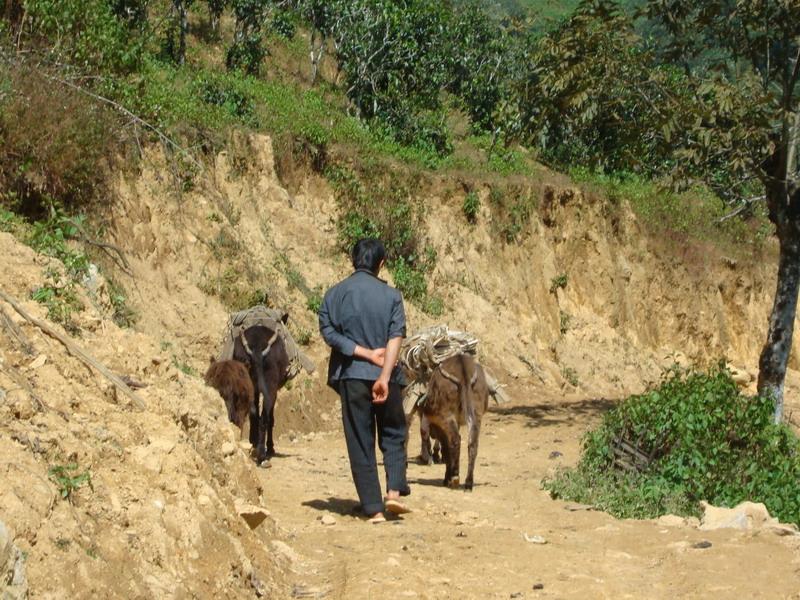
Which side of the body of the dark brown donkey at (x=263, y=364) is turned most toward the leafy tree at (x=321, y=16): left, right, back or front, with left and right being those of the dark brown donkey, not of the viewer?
front

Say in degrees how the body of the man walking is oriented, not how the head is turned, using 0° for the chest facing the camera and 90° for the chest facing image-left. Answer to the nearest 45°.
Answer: approximately 180°

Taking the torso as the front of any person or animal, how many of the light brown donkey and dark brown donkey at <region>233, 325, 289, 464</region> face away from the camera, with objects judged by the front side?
2

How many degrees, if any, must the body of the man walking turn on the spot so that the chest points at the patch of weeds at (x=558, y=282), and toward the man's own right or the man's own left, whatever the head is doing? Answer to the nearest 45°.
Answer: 0° — they already face it

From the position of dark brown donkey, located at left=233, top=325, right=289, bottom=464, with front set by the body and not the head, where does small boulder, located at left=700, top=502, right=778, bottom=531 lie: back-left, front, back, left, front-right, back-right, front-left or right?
back-right

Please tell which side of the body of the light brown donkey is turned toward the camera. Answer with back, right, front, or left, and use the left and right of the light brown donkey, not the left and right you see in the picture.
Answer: back

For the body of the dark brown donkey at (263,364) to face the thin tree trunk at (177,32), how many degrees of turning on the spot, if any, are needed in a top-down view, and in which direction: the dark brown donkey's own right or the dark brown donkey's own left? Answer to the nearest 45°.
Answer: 0° — it already faces it

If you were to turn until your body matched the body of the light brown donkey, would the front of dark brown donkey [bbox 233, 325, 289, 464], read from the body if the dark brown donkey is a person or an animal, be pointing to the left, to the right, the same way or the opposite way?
the same way

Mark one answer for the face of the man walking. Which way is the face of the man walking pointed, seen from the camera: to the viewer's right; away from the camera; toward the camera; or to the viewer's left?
away from the camera

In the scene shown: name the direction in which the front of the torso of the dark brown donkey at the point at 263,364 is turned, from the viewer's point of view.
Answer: away from the camera

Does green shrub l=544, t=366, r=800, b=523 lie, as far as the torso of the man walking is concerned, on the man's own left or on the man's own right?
on the man's own right

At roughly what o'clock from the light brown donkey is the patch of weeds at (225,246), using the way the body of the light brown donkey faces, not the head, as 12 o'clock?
The patch of weeds is roughly at 11 o'clock from the light brown donkey.

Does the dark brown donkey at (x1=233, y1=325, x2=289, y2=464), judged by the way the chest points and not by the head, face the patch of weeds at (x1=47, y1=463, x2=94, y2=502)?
no

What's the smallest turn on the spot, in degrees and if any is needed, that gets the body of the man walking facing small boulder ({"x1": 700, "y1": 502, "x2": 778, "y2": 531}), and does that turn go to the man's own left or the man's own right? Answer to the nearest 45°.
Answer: approximately 90° to the man's own right

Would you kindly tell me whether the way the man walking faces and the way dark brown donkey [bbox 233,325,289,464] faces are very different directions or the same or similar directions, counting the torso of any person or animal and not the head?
same or similar directions

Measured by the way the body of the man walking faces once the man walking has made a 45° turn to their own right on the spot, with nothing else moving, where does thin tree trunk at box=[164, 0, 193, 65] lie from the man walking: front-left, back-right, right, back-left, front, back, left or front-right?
front-left

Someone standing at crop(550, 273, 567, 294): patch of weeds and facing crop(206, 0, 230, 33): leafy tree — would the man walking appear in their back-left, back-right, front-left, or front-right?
back-left

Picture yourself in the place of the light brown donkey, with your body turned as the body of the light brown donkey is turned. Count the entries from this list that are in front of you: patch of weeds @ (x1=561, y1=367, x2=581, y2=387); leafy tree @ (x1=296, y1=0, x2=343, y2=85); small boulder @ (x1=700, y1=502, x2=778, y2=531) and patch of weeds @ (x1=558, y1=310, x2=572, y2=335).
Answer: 3
